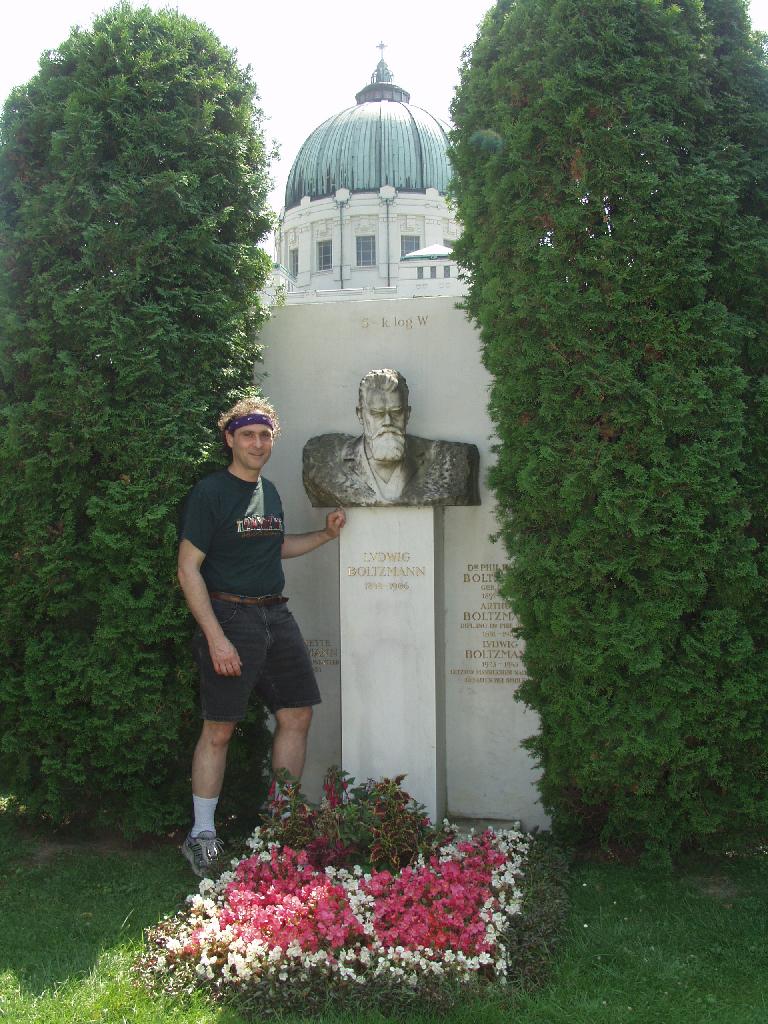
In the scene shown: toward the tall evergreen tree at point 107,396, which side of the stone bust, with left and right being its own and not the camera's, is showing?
right

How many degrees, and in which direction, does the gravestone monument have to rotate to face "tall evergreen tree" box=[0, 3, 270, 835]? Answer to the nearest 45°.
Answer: approximately 90° to its right

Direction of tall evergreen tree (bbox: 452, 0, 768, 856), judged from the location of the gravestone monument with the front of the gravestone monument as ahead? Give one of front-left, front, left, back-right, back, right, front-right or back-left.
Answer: front-left

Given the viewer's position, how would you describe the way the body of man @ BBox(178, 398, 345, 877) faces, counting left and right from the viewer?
facing the viewer and to the right of the viewer

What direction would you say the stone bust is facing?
toward the camera

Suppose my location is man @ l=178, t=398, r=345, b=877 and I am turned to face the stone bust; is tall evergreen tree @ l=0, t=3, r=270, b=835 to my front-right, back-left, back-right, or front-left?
back-left

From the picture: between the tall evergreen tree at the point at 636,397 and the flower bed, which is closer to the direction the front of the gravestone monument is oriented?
the flower bed

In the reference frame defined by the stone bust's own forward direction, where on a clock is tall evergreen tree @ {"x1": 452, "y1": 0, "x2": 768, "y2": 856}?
The tall evergreen tree is roughly at 10 o'clock from the stone bust.

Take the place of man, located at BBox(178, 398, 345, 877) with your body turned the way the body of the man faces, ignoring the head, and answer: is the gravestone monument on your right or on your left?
on your left

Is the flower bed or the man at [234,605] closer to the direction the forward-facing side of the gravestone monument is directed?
the flower bed

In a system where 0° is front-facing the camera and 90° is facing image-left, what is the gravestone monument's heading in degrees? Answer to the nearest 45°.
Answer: approximately 0°

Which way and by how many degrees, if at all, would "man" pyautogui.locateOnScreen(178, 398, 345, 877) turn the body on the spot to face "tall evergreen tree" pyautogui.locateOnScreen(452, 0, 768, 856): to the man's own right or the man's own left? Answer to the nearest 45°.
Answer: approximately 45° to the man's own left

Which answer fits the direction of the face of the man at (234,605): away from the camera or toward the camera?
toward the camera
